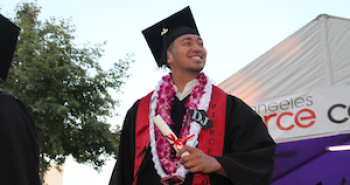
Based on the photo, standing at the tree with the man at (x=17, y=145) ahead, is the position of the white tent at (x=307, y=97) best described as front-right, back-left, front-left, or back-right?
front-left

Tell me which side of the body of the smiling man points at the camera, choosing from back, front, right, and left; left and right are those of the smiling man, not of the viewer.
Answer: front

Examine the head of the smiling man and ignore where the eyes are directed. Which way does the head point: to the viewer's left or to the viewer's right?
to the viewer's right

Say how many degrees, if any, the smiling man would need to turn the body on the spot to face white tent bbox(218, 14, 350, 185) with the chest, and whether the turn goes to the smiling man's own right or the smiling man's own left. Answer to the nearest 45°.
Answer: approximately 135° to the smiling man's own left

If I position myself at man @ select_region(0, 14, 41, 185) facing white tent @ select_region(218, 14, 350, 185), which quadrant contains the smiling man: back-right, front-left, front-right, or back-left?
front-right

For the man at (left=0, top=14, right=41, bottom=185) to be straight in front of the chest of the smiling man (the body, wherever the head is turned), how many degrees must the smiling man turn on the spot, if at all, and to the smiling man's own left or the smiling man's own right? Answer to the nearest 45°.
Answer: approximately 90° to the smiling man's own right

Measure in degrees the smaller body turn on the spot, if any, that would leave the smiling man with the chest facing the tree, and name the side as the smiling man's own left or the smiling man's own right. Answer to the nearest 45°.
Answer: approximately 135° to the smiling man's own right

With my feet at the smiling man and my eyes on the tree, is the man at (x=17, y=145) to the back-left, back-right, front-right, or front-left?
front-left
